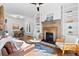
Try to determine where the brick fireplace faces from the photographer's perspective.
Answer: facing the viewer and to the left of the viewer
